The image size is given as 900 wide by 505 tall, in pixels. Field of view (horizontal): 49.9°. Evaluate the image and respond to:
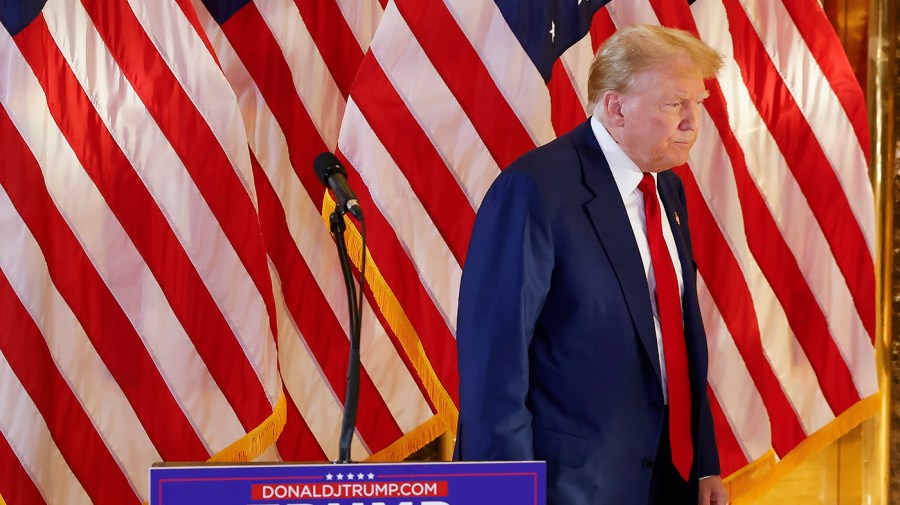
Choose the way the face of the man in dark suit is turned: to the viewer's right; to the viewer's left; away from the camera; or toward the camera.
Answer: to the viewer's right

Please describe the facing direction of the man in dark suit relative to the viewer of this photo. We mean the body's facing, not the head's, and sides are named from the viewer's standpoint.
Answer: facing the viewer and to the right of the viewer

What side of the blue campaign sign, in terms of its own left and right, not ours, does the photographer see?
front

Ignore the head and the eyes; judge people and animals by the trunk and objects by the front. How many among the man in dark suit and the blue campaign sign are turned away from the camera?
0

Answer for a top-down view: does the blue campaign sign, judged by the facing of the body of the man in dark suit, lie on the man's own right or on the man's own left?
on the man's own right

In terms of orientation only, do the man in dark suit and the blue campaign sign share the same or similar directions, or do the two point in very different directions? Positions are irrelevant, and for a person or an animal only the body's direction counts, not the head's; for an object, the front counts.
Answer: same or similar directions
